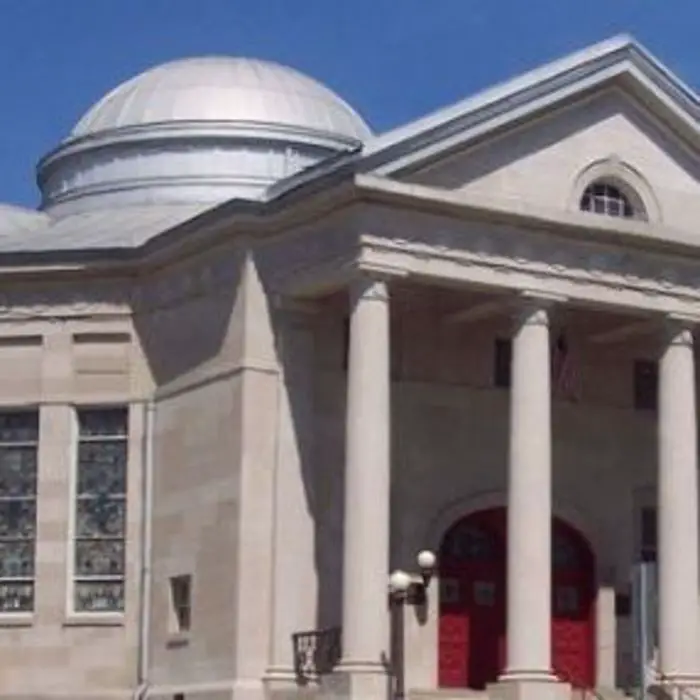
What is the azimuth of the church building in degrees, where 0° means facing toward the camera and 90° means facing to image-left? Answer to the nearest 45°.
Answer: approximately 315°
